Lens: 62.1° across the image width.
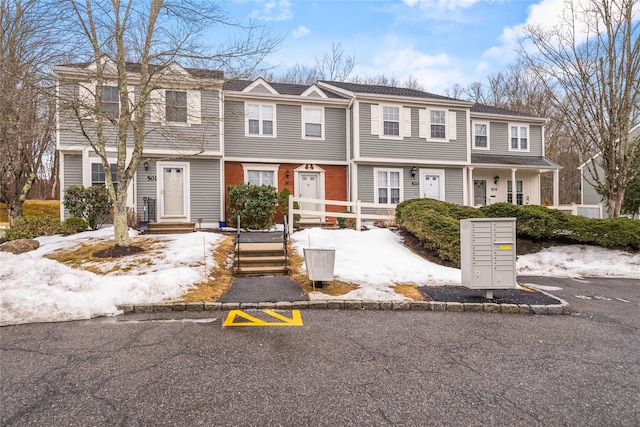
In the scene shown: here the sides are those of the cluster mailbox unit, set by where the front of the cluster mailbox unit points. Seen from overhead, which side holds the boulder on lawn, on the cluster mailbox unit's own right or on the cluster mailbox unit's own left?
on the cluster mailbox unit's own right

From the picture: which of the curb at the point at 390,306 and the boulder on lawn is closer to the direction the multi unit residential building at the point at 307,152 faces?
the curb

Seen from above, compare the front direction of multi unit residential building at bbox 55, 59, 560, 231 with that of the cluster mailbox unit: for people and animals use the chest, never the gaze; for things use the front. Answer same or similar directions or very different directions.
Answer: same or similar directions

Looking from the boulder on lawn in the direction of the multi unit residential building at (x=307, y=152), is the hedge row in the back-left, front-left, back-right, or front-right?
front-right

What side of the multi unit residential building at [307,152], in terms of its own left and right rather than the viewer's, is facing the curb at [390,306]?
front

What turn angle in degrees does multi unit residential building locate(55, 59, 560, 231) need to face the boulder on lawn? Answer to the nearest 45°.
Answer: approximately 45° to its right

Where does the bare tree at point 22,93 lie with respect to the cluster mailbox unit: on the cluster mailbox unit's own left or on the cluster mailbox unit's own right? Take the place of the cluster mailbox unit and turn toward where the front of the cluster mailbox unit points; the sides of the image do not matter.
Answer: on the cluster mailbox unit's own right

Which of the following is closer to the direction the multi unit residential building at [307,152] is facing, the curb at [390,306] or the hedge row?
the curb

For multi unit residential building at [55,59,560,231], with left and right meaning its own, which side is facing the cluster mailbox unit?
front

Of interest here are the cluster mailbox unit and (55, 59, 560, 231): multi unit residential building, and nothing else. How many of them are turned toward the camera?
2

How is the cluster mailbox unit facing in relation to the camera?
toward the camera

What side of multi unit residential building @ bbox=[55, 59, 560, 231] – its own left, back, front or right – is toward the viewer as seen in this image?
front
